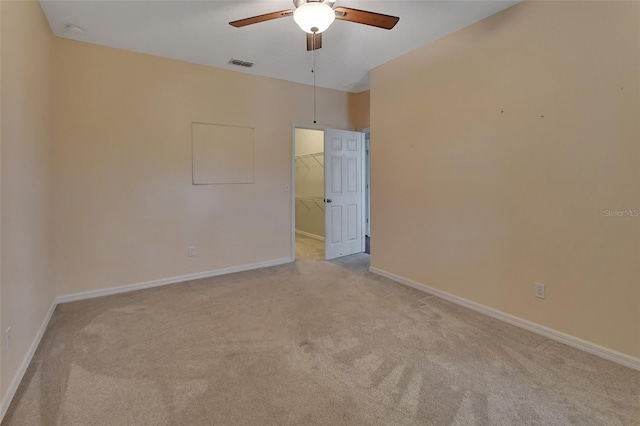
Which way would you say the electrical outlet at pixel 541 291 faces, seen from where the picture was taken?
facing the viewer and to the left of the viewer

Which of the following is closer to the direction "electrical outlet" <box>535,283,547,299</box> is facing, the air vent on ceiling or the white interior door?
the air vent on ceiling

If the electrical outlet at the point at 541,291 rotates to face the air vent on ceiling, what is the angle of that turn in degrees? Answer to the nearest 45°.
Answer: approximately 45° to its right

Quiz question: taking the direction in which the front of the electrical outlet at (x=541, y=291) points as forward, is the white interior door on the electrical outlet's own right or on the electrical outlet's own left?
on the electrical outlet's own right
